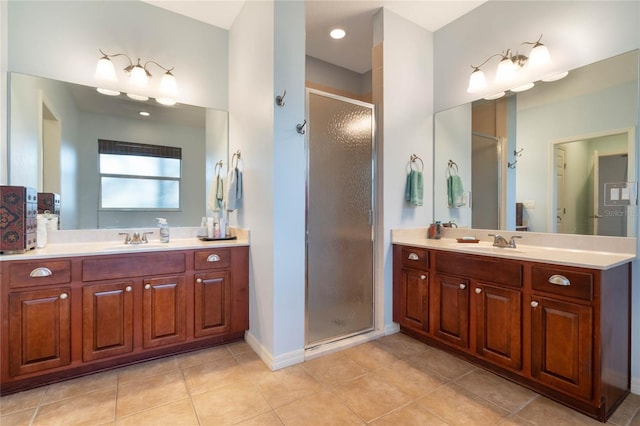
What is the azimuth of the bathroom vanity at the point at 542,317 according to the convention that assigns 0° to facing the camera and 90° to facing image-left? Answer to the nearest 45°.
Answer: approximately 45°

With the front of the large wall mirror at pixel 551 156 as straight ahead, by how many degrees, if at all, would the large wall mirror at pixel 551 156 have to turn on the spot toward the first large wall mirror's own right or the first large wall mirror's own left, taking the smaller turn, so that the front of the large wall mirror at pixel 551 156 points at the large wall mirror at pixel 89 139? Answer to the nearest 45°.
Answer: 0° — it already faces it

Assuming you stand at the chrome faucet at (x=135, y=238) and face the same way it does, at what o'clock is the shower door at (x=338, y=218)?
The shower door is roughly at 10 o'clock from the chrome faucet.

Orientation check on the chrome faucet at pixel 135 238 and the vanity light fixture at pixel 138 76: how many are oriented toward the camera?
2

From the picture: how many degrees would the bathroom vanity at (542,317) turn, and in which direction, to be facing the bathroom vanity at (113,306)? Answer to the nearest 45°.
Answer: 0° — it already faces it

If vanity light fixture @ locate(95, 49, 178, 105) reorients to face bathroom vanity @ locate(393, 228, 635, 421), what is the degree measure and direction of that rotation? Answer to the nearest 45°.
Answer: approximately 45° to its left

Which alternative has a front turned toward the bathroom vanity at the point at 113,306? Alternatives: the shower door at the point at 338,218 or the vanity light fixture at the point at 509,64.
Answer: the vanity light fixture

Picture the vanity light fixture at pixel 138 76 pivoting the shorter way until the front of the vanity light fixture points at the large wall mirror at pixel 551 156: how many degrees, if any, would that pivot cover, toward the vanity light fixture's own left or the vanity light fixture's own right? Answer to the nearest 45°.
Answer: approximately 45° to the vanity light fixture's own left
